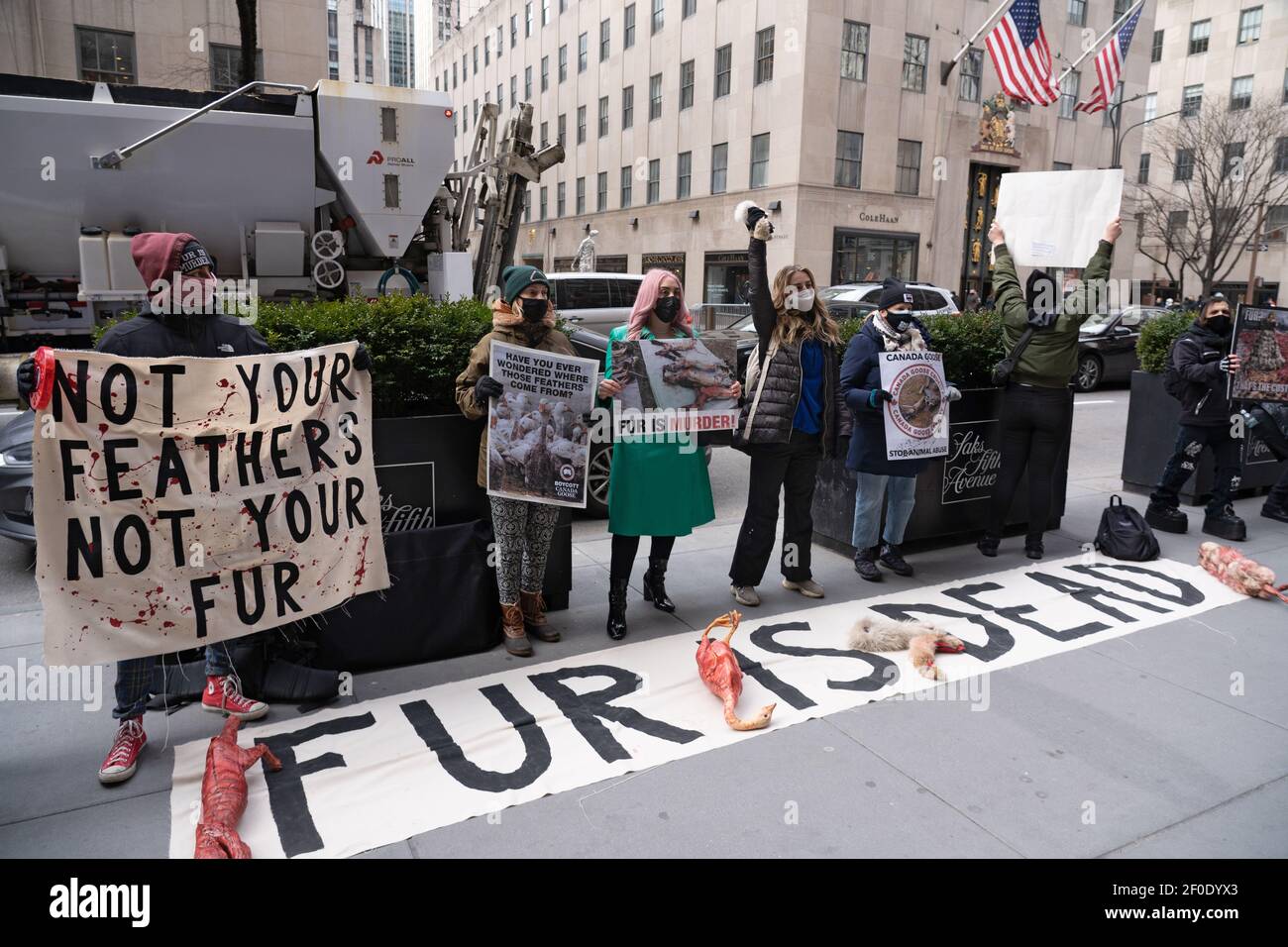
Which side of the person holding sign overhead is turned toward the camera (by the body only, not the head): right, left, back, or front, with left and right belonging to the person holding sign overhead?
back

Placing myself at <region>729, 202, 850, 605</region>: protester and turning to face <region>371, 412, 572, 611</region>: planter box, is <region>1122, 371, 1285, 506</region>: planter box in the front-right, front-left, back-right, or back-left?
back-right

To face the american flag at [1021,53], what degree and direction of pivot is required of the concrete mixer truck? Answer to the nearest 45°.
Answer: approximately 135° to its right

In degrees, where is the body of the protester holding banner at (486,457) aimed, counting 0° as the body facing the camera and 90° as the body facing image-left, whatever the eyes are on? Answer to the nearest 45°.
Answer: approximately 315°

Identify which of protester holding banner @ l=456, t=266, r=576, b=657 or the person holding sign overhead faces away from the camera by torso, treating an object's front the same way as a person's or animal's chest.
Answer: the person holding sign overhead

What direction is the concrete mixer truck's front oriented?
to the viewer's left

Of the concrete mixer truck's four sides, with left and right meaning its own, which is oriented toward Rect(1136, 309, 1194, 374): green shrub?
back

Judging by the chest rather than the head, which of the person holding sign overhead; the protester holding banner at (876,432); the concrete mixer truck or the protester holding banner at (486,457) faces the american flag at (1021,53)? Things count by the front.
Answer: the person holding sign overhead

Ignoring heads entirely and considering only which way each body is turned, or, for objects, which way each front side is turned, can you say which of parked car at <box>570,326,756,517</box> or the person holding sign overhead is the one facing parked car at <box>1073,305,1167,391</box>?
the person holding sign overhead

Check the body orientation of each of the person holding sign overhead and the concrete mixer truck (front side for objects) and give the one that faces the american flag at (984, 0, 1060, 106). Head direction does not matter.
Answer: the person holding sign overhead

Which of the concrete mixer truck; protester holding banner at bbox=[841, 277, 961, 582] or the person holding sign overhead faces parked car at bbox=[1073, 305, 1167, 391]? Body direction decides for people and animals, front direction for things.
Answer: the person holding sign overhead
